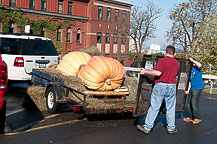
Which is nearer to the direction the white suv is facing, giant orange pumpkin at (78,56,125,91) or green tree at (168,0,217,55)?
the green tree

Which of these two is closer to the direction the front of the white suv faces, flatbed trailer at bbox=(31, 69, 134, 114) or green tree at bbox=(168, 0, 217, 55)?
the green tree

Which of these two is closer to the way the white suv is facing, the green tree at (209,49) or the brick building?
the brick building

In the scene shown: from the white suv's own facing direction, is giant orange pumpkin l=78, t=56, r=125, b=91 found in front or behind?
behind

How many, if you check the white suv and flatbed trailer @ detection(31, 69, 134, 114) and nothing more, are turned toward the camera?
0

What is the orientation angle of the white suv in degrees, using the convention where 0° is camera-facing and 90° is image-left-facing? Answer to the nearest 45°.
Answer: approximately 135°

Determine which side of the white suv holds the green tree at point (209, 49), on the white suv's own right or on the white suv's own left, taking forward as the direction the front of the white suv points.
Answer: on the white suv's own right

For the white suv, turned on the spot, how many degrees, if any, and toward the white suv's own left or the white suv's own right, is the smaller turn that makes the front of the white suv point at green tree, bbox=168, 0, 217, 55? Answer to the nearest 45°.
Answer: approximately 90° to the white suv's own right
